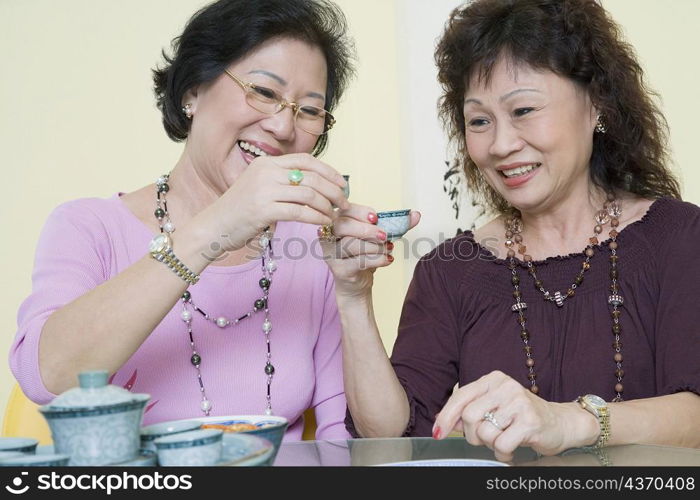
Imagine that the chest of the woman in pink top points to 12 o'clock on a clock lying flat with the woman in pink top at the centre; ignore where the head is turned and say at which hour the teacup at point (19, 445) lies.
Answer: The teacup is roughly at 2 o'clock from the woman in pink top.

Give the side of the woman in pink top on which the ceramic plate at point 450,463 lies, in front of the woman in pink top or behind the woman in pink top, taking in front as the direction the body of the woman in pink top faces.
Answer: in front

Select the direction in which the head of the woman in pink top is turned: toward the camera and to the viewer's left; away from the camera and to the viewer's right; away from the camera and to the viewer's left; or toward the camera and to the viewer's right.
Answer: toward the camera and to the viewer's right

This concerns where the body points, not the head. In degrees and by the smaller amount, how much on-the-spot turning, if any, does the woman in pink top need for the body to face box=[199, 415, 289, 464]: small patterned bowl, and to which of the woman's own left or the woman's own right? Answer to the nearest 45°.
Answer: approximately 45° to the woman's own right

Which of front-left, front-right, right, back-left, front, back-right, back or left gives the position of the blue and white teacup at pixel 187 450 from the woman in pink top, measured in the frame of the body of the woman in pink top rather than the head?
front-right

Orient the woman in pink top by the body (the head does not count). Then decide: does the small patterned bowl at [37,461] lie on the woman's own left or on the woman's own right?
on the woman's own right

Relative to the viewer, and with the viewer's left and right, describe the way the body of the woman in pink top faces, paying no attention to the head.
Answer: facing the viewer and to the right of the viewer

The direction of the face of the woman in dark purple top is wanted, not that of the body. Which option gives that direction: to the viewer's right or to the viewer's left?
to the viewer's left
